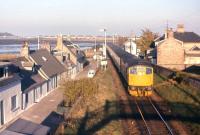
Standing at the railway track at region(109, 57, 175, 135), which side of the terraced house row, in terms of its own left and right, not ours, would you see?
front

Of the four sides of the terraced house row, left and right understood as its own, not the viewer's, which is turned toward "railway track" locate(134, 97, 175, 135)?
front

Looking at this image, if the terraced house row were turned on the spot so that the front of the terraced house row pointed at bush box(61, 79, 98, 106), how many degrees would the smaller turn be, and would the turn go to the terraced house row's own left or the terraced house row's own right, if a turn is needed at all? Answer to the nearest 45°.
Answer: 0° — it already faces it

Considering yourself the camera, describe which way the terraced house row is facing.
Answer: facing the viewer and to the right of the viewer
